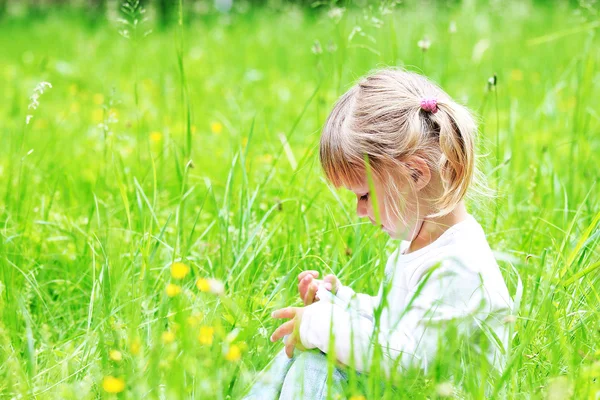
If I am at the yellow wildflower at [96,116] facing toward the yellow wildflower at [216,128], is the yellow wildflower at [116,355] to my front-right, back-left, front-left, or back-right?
front-right

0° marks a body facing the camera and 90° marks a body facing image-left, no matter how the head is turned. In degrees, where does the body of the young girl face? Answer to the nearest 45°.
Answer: approximately 90°

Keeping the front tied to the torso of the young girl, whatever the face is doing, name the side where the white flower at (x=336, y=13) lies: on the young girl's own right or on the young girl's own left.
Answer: on the young girl's own right

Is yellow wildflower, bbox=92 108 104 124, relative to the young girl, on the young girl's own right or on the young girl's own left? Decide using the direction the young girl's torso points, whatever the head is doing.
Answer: on the young girl's own right

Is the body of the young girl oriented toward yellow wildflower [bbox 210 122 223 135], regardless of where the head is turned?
no

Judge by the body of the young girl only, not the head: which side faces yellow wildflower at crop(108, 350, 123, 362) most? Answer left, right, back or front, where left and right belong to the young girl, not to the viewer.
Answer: front

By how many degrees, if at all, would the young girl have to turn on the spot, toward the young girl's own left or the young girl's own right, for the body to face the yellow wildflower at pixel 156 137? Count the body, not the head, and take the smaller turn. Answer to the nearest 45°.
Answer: approximately 45° to the young girl's own right

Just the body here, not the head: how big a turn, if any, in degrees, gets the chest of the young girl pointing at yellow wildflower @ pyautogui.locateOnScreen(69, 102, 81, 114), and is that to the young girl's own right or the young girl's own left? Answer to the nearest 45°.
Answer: approximately 45° to the young girl's own right
